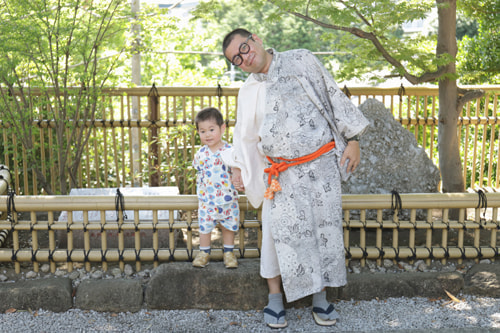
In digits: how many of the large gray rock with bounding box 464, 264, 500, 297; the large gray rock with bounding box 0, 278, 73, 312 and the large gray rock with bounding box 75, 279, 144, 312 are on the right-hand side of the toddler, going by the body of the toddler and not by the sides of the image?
2

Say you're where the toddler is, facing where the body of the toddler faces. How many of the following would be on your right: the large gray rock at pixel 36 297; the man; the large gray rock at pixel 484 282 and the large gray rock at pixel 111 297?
2

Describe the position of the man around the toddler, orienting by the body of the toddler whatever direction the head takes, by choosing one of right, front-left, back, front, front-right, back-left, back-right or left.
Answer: front-left

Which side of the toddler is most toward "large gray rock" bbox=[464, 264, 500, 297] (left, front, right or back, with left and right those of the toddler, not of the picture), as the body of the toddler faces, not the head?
left

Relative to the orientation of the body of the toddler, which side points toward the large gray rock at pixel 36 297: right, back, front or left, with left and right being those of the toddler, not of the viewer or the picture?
right

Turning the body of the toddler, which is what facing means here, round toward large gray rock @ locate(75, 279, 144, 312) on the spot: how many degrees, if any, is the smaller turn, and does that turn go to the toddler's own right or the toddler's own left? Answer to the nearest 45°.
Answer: approximately 90° to the toddler's own right

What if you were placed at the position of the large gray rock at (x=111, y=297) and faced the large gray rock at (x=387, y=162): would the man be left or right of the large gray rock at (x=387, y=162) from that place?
right

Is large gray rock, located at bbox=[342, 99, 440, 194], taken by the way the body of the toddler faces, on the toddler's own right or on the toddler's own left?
on the toddler's own left

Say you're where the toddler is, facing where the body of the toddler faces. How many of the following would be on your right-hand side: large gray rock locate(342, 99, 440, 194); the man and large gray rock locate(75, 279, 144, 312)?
1

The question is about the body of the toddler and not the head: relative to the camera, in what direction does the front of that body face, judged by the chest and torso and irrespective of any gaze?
toward the camera

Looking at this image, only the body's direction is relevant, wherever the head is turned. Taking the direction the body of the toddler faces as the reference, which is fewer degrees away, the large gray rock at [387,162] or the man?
the man

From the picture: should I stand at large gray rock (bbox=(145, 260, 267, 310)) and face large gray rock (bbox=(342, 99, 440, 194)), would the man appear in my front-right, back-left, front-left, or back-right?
front-right

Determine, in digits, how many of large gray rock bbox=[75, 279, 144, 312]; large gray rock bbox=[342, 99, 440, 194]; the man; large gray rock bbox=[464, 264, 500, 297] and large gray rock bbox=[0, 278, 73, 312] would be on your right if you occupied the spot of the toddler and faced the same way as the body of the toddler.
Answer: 2
